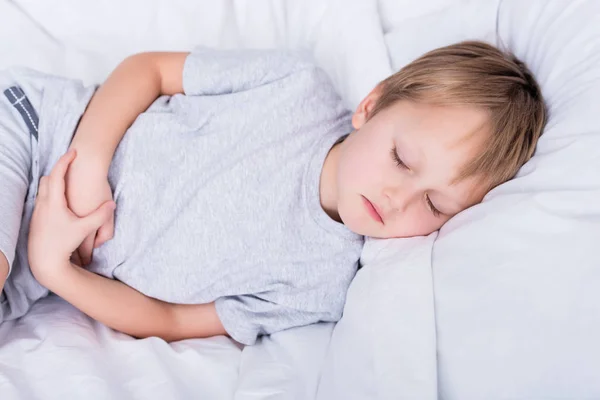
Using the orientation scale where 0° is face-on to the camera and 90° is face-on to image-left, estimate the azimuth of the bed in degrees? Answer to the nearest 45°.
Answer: approximately 90°
